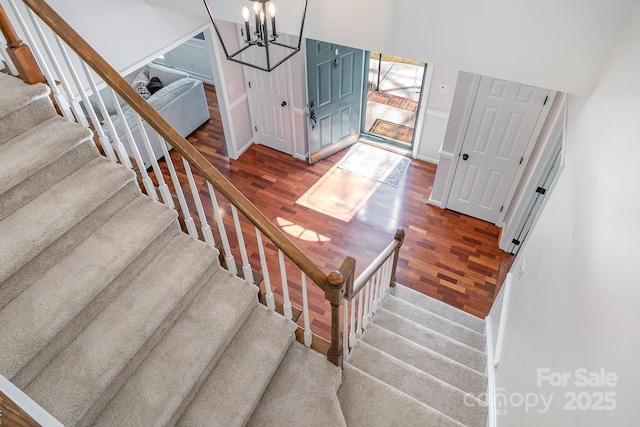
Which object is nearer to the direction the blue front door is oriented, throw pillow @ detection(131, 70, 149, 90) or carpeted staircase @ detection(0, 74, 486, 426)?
the carpeted staircase

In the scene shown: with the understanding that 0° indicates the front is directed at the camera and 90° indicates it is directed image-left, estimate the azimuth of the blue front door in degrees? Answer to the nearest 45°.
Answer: approximately 315°

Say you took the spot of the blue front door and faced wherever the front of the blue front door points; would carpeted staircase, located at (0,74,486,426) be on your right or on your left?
on your right

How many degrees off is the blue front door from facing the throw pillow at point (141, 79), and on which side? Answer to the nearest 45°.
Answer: approximately 135° to its right

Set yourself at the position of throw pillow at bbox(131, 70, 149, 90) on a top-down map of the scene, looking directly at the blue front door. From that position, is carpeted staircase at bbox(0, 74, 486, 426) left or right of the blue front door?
right

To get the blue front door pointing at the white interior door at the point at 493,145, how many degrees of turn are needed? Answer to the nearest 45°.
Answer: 0° — it already faces it

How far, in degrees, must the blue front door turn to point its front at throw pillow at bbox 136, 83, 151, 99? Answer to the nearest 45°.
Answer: approximately 135° to its right

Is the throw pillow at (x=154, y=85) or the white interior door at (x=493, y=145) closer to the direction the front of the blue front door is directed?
the white interior door
